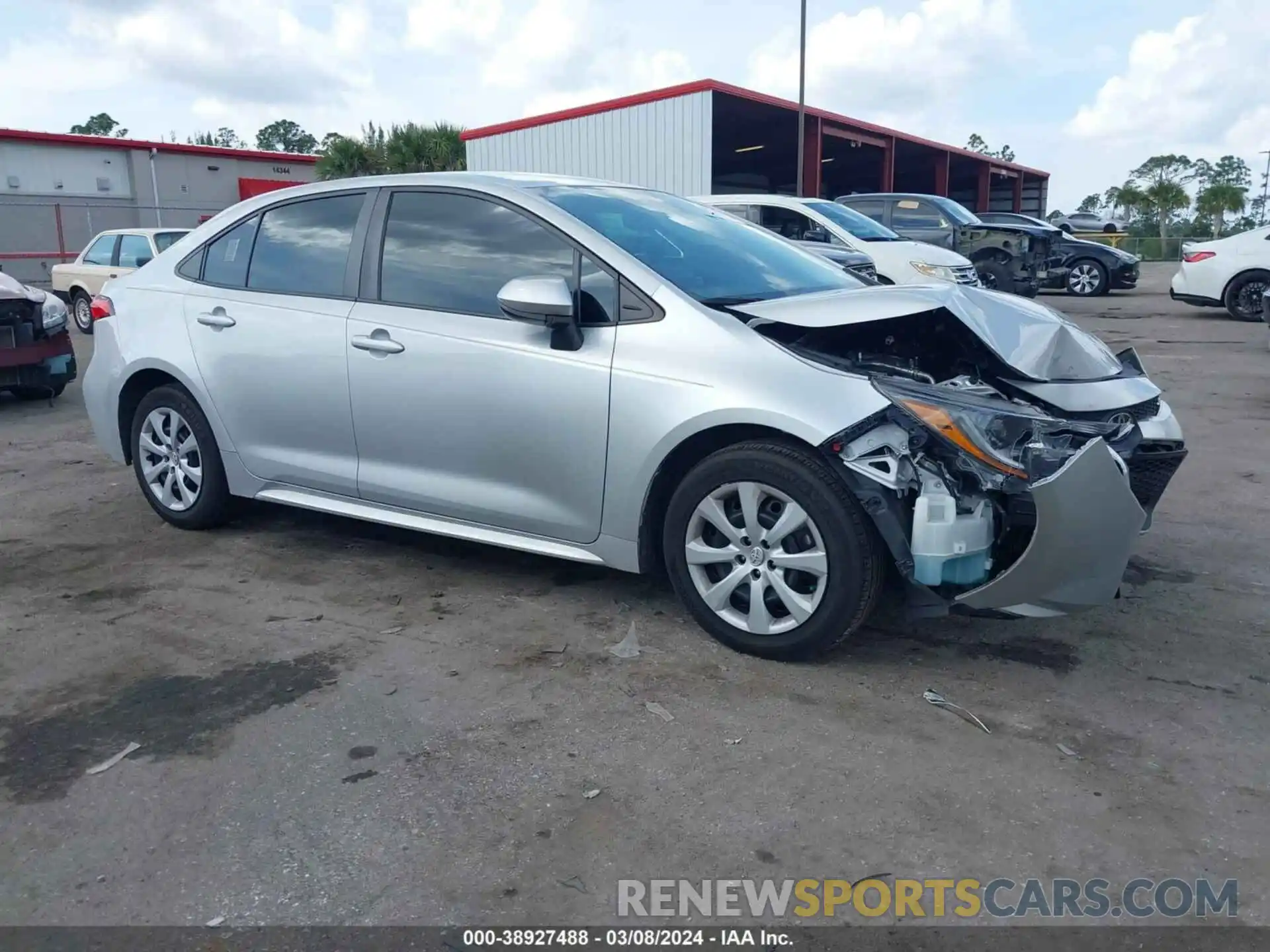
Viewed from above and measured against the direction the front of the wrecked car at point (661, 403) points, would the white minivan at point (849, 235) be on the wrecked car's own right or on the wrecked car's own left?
on the wrecked car's own left

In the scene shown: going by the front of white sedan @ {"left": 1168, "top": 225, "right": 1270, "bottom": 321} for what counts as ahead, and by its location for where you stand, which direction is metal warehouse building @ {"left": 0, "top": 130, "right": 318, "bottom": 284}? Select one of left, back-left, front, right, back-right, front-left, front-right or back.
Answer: back

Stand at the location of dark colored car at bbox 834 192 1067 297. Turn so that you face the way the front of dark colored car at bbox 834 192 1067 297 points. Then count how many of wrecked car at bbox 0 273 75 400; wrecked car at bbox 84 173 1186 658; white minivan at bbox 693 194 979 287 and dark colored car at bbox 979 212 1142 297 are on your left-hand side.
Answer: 1

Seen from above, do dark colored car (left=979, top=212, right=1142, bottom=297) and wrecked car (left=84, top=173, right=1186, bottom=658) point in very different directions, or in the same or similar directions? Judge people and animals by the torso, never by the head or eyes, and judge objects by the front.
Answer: same or similar directions

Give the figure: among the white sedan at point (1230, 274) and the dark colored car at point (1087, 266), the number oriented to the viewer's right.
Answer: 2

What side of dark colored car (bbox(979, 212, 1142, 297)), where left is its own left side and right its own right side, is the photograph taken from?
right

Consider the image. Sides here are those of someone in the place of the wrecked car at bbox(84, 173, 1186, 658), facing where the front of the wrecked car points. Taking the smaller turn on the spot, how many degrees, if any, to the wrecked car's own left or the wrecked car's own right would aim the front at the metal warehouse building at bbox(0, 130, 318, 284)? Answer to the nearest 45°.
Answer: approximately 180°

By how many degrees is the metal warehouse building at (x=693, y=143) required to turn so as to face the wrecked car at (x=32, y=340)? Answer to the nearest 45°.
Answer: approximately 45° to its right

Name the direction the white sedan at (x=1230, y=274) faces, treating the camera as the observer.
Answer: facing to the right of the viewer

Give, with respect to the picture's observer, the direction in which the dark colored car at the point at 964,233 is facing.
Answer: facing the viewer and to the right of the viewer

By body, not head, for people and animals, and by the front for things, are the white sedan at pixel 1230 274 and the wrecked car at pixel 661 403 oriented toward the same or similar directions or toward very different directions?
same or similar directions
